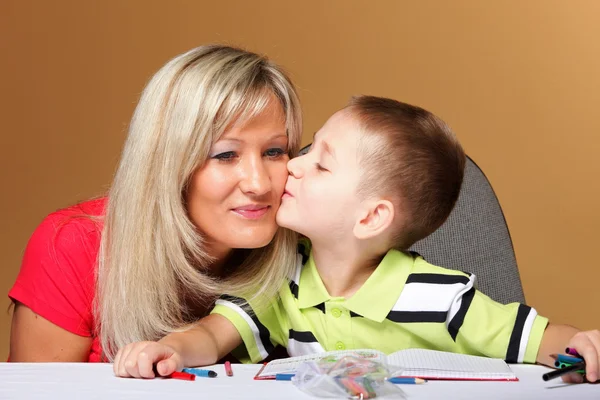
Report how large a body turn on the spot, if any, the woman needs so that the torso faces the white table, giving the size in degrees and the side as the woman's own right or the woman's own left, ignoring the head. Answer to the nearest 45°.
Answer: approximately 45° to the woman's own right

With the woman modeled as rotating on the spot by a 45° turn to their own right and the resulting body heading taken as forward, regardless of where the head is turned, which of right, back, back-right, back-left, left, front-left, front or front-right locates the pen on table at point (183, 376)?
front

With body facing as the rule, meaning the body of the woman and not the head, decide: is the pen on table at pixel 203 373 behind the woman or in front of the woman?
in front

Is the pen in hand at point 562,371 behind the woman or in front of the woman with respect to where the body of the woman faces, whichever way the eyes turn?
in front

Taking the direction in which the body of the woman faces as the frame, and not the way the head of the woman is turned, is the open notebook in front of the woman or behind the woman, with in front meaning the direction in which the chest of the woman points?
in front

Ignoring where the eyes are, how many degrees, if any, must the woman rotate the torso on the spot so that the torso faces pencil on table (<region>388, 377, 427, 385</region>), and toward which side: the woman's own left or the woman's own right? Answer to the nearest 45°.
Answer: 0° — they already face it

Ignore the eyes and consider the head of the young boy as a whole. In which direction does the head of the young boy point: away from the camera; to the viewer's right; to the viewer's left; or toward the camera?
to the viewer's left
